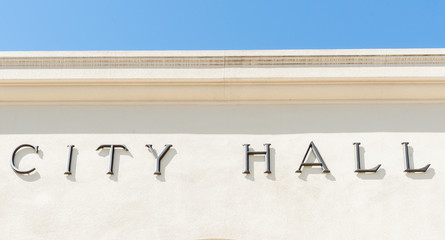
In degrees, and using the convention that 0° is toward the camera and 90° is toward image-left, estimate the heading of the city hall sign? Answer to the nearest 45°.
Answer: approximately 0°
